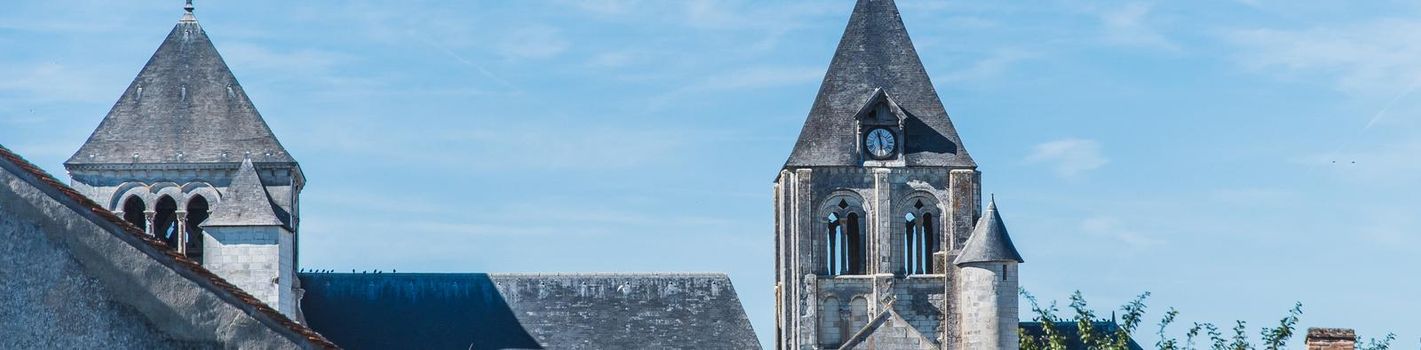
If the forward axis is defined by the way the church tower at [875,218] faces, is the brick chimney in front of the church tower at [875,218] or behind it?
in front

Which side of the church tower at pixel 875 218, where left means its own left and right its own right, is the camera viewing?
front

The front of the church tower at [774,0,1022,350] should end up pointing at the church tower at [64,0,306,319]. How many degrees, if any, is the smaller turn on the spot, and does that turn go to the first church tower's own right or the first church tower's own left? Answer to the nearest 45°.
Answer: approximately 90° to the first church tower's own right

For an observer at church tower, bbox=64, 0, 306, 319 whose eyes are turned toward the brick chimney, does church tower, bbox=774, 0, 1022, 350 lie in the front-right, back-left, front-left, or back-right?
front-left

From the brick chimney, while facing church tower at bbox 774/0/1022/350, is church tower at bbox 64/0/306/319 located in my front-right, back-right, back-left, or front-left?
front-left

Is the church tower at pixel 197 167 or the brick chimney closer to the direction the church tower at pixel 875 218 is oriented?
the brick chimney
